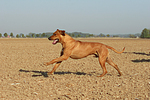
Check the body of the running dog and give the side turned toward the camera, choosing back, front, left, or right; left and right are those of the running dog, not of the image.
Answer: left
